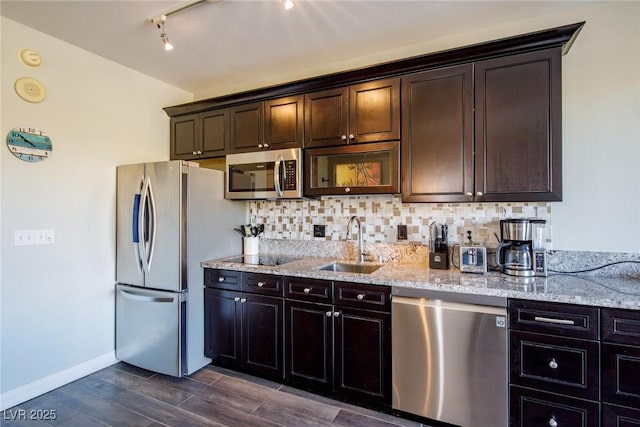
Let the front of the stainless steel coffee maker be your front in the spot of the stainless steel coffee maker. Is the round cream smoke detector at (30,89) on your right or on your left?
on your right

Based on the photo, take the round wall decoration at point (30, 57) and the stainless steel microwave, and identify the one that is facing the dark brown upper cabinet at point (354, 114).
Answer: the round wall decoration

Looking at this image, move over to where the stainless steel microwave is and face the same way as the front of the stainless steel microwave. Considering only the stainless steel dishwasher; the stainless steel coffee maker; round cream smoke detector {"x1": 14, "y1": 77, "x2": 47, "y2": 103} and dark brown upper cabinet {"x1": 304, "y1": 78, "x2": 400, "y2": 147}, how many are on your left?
3

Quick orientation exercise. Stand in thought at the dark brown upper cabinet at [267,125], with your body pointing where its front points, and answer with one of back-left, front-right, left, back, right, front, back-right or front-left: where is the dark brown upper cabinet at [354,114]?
left

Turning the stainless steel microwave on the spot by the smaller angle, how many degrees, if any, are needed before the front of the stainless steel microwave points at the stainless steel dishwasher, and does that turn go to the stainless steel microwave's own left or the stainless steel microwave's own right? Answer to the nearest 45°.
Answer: approximately 90° to the stainless steel microwave's own left

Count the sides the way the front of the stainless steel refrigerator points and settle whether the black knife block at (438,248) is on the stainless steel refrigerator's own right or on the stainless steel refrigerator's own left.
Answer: on the stainless steel refrigerator's own left

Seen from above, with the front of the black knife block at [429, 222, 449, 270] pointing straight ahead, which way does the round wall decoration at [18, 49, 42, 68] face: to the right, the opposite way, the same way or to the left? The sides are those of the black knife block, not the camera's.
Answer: to the left

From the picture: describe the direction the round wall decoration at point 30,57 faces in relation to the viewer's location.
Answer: facing the viewer and to the right of the viewer

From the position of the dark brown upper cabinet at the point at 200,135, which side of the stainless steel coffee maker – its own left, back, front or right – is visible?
right

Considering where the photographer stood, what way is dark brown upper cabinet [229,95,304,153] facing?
facing the viewer and to the left of the viewer

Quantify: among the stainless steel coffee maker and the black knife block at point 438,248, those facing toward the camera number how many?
2

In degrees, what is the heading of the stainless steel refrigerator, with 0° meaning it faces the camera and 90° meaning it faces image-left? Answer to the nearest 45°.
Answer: approximately 45°

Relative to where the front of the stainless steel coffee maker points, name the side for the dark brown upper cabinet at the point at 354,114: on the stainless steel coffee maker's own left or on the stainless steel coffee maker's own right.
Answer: on the stainless steel coffee maker's own right
